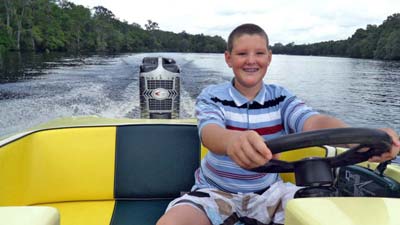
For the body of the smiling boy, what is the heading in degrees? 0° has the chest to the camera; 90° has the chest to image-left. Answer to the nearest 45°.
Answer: approximately 0°
